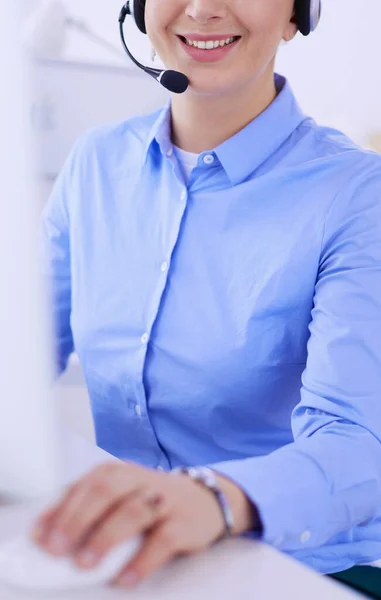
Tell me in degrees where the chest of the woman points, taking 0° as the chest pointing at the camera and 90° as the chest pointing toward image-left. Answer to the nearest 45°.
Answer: approximately 45°
